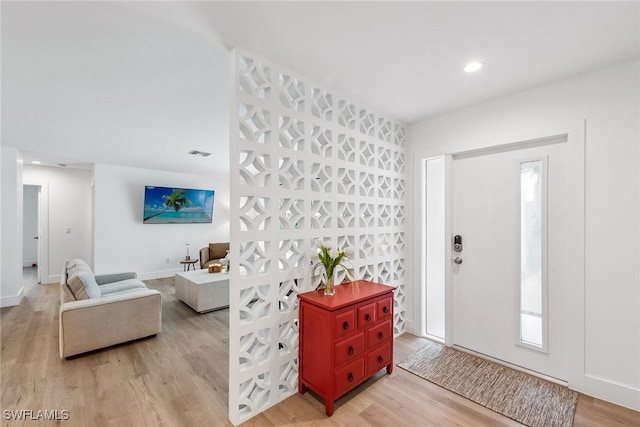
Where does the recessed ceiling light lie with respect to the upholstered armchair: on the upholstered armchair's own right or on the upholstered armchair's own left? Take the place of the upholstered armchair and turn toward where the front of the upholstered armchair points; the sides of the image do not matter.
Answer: on the upholstered armchair's own left

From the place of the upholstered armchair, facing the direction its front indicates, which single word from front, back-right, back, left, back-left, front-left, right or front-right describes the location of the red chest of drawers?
front-left

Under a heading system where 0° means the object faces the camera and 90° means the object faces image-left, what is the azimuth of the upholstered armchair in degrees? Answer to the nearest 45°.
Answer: approximately 45°

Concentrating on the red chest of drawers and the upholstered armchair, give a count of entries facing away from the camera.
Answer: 0

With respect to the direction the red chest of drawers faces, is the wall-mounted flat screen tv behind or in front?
behind

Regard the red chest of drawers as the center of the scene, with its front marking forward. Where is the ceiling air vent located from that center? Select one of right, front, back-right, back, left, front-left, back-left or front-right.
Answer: back

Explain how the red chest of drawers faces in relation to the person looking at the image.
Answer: facing the viewer and to the right of the viewer

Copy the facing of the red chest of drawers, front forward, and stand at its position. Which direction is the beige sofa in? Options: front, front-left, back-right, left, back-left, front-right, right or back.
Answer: back-right

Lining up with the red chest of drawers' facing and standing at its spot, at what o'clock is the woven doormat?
The woven doormat is roughly at 10 o'clock from the red chest of drawers.

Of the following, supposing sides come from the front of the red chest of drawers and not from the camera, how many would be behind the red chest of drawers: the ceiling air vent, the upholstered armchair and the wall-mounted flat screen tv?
3

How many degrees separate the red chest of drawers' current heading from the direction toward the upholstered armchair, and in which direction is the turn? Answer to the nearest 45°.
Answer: approximately 180°

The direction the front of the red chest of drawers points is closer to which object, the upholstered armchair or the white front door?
the white front door

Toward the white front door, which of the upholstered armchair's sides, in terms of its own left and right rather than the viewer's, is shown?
left
